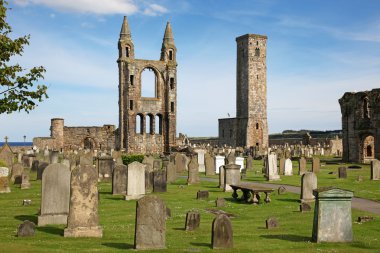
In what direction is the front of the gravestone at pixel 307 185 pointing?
toward the camera

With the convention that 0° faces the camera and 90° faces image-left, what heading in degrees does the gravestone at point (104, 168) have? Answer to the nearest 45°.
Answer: approximately 0°

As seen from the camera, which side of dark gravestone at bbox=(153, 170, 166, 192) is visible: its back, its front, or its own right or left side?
front

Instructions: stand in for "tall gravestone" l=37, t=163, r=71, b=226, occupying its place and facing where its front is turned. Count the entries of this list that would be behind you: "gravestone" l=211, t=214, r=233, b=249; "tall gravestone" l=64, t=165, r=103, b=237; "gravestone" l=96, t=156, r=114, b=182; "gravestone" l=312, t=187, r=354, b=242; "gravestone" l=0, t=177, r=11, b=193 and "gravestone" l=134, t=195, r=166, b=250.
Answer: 2

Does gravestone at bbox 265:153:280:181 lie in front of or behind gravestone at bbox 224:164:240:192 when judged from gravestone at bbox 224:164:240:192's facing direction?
behind

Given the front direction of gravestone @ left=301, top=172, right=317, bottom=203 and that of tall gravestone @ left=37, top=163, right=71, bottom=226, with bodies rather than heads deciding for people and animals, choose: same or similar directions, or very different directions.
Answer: same or similar directions

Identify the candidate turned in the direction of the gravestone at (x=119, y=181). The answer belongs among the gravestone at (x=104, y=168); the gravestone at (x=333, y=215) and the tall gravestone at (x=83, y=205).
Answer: the gravestone at (x=104, y=168)

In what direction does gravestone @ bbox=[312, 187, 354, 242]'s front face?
toward the camera

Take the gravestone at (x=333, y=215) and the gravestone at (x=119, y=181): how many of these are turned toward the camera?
2

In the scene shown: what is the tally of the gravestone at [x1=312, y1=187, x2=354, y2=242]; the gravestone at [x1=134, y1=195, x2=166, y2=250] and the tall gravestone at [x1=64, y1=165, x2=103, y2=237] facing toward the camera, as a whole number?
3

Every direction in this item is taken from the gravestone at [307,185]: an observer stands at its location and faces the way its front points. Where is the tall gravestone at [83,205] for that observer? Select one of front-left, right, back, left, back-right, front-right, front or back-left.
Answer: front-right

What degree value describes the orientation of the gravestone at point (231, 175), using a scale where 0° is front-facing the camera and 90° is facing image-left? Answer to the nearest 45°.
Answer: approximately 0°

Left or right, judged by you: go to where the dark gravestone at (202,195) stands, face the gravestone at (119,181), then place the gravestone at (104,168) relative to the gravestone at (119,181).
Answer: right
